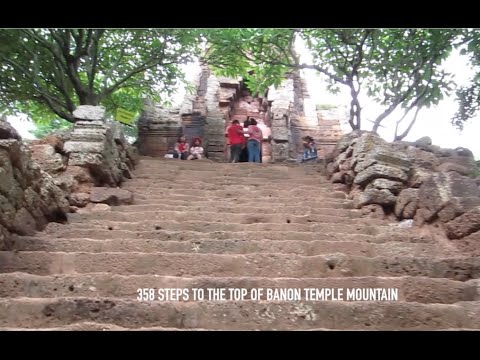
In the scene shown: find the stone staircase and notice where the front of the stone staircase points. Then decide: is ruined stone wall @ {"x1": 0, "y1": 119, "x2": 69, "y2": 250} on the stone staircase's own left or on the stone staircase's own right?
on the stone staircase's own right

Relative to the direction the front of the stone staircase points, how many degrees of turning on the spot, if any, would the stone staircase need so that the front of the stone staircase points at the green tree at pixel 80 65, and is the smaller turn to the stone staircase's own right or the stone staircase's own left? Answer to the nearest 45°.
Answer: approximately 135° to the stone staircase's own right

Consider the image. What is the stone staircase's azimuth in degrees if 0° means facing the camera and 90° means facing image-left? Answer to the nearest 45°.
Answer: approximately 0°

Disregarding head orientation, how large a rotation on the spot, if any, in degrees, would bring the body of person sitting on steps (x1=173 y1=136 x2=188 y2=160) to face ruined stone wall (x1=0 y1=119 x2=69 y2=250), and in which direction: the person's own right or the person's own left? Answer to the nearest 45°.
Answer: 0° — they already face it

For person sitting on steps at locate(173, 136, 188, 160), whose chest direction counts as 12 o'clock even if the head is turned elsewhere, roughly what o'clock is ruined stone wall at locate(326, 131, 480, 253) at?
The ruined stone wall is roughly at 11 o'clock from the person sitting on steps.

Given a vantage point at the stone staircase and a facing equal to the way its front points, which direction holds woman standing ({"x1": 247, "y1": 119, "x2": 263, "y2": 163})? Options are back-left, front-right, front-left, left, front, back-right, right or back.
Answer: back

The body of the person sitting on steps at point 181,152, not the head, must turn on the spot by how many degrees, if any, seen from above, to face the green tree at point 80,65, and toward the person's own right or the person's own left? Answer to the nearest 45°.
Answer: approximately 90° to the person's own right

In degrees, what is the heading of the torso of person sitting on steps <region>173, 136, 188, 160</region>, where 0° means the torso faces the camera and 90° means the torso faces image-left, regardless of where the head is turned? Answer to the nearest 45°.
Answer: approximately 0°

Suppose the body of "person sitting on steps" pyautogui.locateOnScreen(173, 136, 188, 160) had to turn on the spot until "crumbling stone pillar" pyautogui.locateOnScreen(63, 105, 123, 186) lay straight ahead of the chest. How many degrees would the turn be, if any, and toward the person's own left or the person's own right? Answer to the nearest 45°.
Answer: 0° — they already face it

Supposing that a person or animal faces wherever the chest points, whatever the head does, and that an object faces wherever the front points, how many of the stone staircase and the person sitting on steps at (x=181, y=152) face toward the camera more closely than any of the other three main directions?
2
